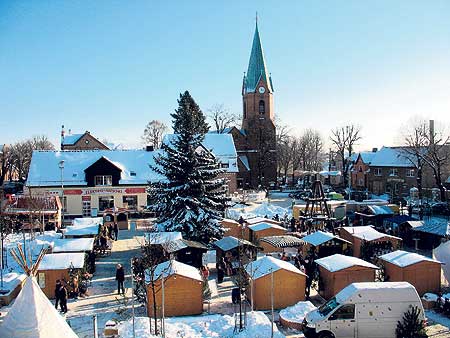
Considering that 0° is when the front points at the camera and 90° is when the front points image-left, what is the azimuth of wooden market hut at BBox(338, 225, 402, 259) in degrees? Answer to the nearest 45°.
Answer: approximately 315°

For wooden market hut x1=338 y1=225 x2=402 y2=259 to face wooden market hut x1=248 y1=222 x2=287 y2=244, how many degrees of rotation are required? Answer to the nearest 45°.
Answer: approximately 135° to its right

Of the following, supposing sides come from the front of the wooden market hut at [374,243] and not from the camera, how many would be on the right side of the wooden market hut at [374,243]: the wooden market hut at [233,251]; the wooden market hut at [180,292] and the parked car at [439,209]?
2

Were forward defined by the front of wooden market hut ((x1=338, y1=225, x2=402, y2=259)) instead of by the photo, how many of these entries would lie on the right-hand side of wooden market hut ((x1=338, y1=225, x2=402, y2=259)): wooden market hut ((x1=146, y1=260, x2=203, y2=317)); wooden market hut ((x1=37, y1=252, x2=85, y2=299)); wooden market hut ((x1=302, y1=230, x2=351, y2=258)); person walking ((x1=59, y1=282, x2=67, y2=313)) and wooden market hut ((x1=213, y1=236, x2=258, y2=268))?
5

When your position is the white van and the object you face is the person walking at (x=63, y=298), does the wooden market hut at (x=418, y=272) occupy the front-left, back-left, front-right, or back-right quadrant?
back-right

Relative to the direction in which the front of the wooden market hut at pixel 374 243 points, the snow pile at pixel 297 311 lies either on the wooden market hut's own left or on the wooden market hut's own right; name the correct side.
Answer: on the wooden market hut's own right

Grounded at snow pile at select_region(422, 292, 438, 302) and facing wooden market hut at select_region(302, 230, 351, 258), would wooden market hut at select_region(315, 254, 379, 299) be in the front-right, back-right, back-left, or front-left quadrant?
front-left

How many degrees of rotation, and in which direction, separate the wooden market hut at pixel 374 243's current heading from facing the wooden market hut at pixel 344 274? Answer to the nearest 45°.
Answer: approximately 45° to its right

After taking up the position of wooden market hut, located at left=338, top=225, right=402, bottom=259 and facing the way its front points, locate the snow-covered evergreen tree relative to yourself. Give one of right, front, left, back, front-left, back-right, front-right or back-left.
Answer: back-right

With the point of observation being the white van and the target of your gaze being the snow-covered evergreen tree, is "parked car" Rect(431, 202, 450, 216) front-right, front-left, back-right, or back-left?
front-right

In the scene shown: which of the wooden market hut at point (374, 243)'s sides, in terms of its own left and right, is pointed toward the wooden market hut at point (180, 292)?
right

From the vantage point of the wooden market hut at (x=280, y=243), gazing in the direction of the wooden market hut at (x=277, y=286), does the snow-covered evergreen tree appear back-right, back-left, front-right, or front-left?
back-right

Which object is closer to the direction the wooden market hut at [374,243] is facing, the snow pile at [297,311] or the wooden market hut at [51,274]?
the snow pile

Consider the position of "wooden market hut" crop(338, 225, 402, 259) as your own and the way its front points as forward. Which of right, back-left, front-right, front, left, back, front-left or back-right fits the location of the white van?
front-right

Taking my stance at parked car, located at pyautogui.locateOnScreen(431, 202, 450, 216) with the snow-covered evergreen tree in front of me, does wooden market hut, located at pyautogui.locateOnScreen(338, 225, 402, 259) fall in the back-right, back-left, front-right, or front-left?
front-left

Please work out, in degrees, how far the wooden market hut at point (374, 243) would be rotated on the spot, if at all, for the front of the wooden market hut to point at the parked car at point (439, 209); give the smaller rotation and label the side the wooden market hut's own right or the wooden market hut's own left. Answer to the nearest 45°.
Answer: approximately 135° to the wooden market hut's own left

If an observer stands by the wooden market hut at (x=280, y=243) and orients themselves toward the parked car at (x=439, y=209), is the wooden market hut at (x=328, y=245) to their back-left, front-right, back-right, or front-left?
front-right

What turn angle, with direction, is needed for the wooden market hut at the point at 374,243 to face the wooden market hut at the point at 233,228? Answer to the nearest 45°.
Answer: approximately 135° to its right
